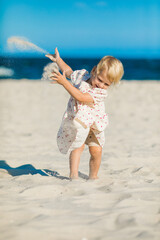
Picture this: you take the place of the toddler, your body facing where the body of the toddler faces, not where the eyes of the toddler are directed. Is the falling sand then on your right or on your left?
on your right

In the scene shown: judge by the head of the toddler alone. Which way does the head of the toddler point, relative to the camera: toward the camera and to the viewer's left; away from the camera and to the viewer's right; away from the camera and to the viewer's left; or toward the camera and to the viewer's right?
toward the camera and to the viewer's left

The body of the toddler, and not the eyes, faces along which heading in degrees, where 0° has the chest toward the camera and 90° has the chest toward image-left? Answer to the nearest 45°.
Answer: approximately 0°
